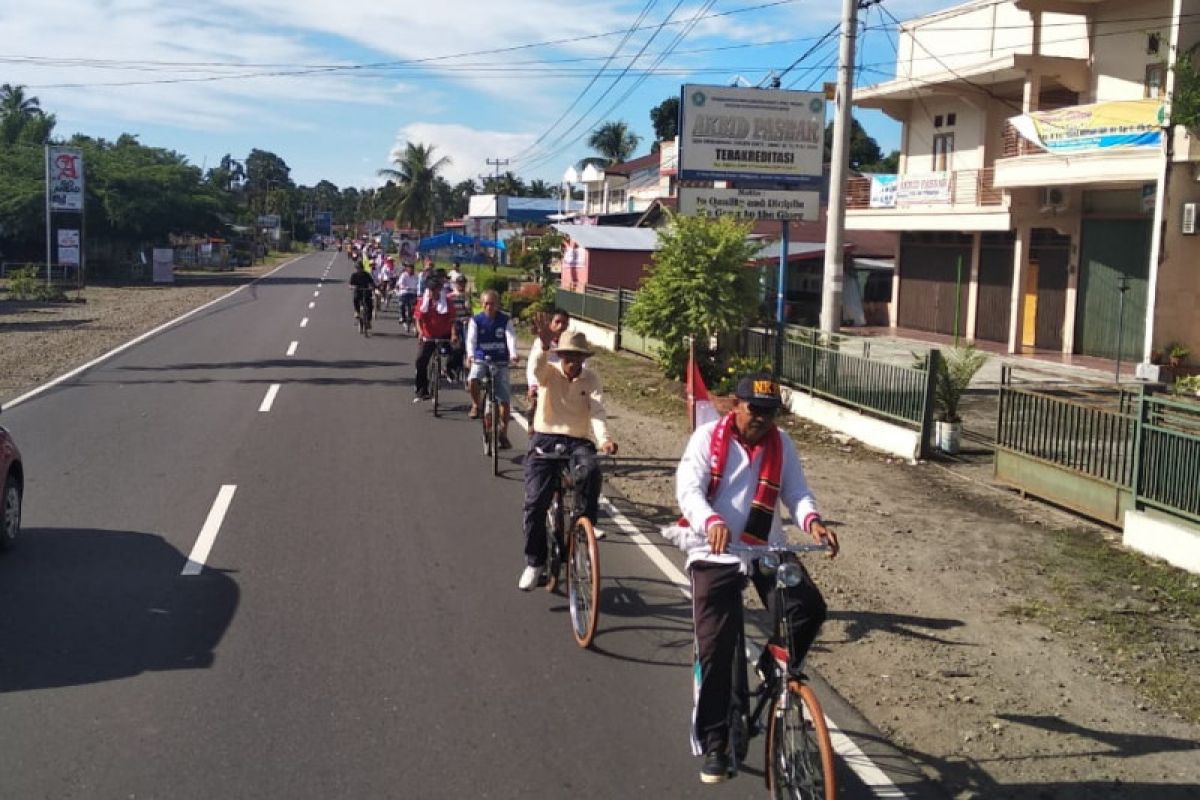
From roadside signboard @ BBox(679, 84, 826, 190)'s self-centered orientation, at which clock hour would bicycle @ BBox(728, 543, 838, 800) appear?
The bicycle is roughly at 12 o'clock from the roadside signboard.

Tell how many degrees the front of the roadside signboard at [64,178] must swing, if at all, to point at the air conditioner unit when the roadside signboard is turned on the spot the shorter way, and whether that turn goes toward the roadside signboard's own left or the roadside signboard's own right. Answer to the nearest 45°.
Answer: approximately 45° to the roadside signboard's own left

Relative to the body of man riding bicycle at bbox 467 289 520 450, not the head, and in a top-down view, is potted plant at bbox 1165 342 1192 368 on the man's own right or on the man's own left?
on the man's own left

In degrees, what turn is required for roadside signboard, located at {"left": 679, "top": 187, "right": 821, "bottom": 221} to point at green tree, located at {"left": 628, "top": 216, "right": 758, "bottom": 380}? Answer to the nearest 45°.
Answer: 0° — it already faces it

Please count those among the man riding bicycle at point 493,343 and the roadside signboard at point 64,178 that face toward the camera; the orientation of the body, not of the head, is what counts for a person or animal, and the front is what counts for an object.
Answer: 2

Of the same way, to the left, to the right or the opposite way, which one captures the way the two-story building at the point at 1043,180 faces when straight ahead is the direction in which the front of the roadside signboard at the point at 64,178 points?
to the right

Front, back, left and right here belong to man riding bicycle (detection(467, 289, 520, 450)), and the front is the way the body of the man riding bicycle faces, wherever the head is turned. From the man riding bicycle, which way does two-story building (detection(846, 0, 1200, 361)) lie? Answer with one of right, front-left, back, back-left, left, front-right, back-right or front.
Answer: back-left

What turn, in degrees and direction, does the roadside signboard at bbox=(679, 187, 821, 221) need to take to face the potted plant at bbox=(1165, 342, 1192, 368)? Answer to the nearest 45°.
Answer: approximately 90° to its left

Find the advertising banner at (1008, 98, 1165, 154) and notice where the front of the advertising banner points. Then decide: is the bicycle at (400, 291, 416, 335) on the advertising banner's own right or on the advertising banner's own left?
on the advertising banner's own right

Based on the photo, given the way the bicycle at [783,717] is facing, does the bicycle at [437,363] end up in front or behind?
behind
